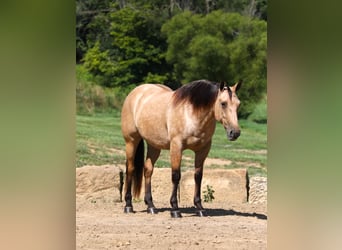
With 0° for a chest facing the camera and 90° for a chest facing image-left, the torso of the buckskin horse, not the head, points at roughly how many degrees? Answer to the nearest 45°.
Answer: approximately 315°
